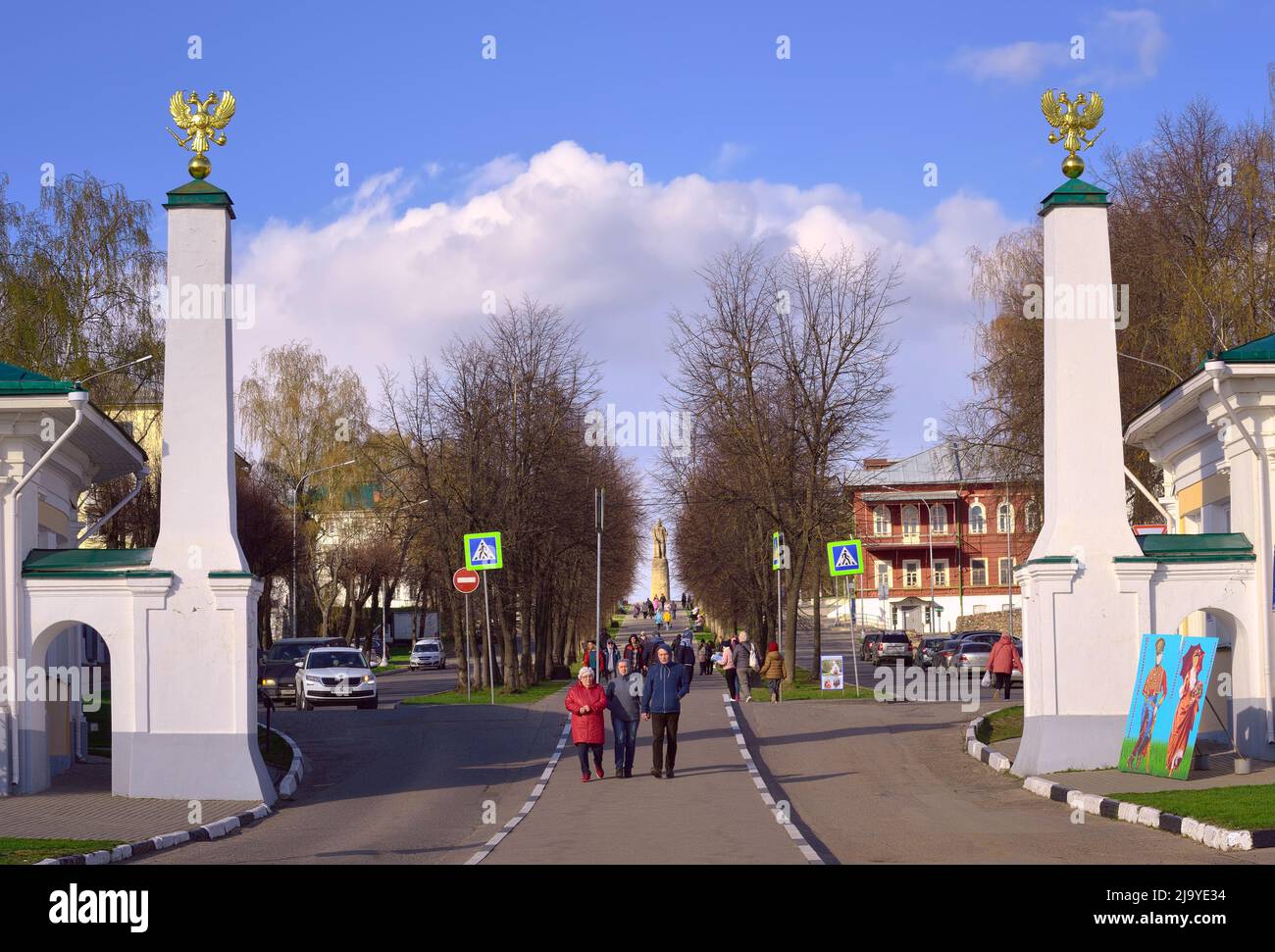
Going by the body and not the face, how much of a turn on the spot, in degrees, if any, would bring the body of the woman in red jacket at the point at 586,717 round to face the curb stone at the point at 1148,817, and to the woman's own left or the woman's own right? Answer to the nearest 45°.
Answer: approximately 45° to the woman's own left

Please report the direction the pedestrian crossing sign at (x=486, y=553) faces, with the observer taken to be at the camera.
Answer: facing the viewer

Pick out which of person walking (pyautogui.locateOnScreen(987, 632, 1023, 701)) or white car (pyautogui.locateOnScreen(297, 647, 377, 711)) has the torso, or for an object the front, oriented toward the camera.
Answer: the white car

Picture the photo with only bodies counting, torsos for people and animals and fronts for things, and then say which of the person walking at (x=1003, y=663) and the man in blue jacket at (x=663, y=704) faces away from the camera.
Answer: the person walking

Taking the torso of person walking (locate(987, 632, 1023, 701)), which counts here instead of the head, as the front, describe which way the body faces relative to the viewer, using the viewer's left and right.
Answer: facing away from the viewer

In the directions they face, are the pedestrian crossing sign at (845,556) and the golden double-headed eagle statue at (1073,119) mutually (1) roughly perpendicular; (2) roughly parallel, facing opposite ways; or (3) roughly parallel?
roughly parallel

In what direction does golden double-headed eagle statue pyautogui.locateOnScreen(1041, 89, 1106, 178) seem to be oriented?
toward the camera

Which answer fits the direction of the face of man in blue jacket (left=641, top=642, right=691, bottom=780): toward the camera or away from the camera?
toward the camera

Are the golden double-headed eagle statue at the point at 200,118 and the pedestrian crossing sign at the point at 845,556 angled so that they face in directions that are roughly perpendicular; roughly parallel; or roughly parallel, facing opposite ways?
roughly parallel

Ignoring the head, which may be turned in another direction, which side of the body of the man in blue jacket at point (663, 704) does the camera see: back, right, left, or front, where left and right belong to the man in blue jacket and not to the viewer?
front

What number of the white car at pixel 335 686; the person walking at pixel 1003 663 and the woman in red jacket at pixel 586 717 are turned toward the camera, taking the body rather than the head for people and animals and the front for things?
2

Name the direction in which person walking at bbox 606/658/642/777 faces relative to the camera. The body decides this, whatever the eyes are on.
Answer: toward the camera

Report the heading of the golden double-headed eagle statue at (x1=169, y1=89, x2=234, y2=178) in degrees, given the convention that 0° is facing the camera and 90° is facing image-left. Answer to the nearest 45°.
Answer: approximately 0°
